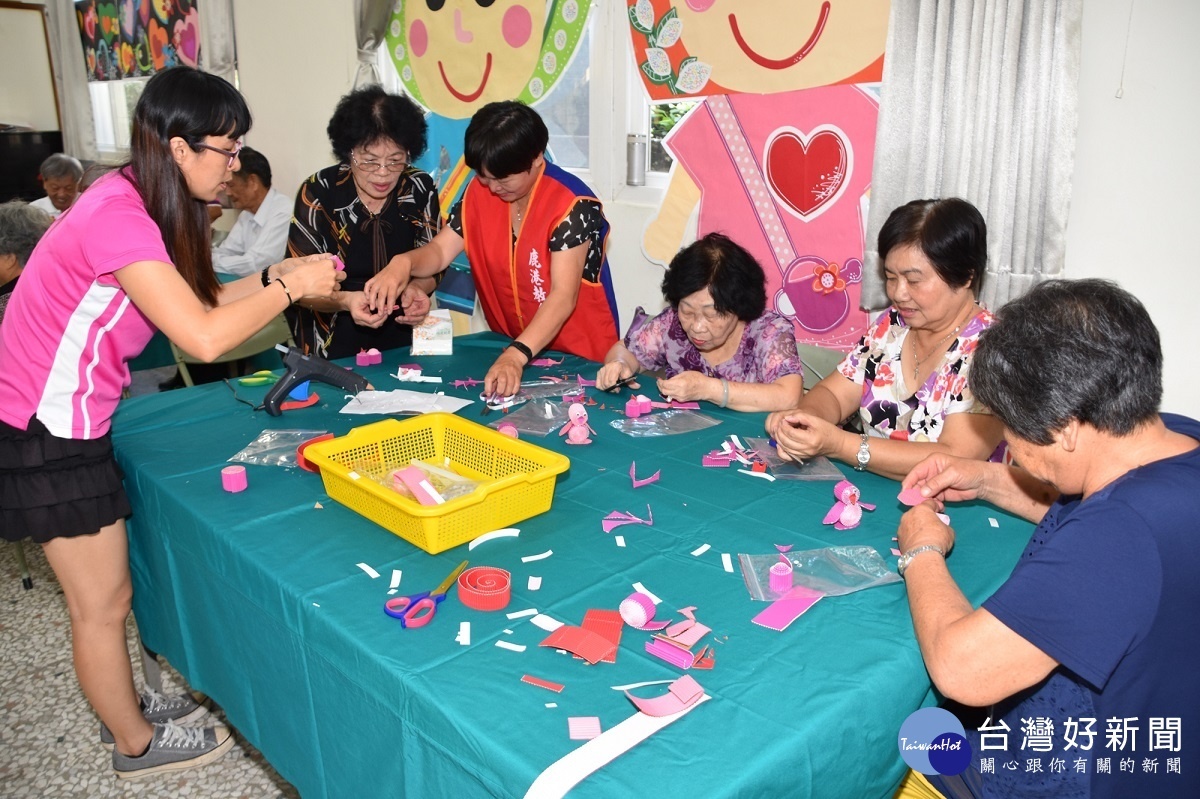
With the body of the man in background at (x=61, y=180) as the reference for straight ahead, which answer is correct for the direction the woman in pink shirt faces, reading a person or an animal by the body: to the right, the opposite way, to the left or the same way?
to the left

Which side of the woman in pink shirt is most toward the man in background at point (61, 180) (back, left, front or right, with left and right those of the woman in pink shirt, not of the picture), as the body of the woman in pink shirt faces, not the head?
left

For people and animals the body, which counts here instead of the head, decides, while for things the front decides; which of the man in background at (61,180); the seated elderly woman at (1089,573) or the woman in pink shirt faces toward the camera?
the man in background

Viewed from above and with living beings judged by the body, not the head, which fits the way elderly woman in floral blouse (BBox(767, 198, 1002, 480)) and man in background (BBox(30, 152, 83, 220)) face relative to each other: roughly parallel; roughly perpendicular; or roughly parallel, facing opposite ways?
roughly perpendicular

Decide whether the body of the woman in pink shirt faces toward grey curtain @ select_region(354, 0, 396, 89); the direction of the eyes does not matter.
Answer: no

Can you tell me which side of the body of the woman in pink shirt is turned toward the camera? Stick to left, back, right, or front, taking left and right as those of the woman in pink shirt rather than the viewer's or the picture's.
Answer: right

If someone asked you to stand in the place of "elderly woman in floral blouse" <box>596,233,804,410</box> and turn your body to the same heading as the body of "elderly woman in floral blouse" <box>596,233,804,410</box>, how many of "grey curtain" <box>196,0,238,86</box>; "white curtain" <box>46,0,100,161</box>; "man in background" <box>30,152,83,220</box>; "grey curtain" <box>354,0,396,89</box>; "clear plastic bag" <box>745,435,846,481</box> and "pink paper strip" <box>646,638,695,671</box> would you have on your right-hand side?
4

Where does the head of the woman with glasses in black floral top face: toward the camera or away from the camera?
toward the camera

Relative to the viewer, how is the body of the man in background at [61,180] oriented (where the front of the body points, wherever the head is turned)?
toward the camera

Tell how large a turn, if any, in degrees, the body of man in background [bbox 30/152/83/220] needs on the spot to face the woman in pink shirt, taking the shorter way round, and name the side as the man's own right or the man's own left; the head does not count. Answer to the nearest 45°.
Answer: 0° — they already face them

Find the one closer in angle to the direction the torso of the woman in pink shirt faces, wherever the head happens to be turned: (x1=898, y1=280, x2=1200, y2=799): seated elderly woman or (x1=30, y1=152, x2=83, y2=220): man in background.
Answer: the seated elderly woman

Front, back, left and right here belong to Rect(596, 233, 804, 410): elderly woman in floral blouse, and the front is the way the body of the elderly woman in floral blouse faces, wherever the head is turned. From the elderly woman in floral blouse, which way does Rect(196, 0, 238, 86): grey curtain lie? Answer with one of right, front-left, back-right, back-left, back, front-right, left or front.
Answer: right

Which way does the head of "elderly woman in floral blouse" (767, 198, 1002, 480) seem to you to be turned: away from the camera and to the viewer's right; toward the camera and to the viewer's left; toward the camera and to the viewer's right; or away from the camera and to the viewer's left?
toward the camera and to the viewer's left

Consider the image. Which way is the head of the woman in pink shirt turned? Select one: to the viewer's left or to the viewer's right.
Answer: to the viewer's right

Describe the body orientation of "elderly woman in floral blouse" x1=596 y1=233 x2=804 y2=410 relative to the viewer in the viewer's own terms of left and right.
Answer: facing the viewer and to the left of the viewer

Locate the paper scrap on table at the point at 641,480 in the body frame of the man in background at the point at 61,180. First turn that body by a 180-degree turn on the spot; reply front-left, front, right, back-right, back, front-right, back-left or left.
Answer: back

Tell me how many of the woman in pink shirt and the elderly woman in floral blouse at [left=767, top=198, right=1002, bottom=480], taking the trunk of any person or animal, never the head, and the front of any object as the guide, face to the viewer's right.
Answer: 1

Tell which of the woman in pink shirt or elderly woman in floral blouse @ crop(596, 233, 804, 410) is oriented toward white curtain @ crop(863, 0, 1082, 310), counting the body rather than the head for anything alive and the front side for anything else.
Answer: the woman in pink shirt

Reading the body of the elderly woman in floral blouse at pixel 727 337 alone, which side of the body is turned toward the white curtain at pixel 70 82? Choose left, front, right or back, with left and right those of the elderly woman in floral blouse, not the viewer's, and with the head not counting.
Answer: right

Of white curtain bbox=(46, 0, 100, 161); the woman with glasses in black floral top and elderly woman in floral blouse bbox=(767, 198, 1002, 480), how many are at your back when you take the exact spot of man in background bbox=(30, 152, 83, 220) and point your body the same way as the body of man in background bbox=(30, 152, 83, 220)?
1
